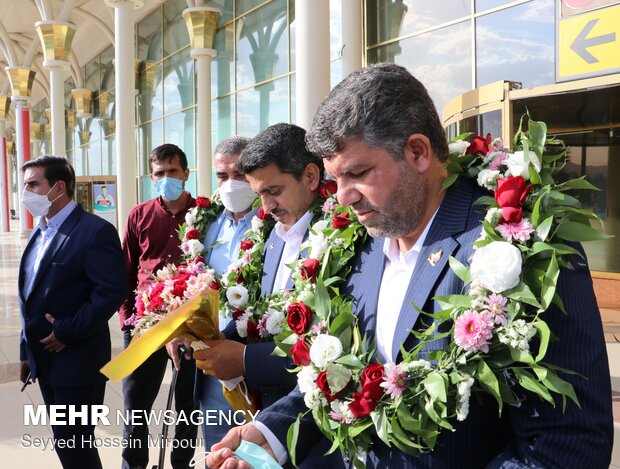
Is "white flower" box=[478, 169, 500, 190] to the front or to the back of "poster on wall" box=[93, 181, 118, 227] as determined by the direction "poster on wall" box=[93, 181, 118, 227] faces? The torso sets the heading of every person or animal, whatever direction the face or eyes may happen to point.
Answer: to the front

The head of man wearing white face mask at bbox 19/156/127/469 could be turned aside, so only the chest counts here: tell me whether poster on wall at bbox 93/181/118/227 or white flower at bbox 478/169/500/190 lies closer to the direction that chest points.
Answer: the white flower

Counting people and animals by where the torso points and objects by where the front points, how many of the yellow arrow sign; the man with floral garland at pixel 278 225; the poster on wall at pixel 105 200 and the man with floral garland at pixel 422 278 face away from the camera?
0

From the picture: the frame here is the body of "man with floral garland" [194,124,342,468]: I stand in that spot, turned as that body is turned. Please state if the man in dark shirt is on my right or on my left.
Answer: on my right

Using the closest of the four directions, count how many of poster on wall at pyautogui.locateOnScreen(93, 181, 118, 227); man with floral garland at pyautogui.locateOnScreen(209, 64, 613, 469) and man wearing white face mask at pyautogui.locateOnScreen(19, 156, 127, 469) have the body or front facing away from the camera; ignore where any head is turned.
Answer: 0

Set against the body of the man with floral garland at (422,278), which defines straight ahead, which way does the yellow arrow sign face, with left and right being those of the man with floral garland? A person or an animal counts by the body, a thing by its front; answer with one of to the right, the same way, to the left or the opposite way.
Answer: the same way

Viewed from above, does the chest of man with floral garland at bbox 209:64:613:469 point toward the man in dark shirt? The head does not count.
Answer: no

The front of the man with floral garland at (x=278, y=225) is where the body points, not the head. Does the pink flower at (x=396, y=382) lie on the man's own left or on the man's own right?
on the man's own left

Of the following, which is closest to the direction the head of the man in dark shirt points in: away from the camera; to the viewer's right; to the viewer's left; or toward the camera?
toward the camera

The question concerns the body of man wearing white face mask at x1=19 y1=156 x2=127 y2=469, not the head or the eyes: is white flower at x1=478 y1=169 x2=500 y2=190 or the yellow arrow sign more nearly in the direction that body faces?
the white flower

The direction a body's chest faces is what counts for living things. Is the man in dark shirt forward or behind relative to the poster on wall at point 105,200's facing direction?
forward

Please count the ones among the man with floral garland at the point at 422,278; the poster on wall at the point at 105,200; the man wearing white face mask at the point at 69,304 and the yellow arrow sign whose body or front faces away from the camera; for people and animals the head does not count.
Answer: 0

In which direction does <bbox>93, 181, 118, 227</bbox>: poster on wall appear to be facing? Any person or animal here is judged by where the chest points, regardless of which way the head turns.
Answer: toward the camera

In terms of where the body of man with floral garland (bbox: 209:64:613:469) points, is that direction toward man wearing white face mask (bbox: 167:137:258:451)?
no

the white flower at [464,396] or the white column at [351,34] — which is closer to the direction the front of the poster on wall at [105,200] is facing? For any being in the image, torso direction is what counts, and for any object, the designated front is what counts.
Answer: the white flower

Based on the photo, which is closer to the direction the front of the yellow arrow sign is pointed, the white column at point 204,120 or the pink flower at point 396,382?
the pink flower

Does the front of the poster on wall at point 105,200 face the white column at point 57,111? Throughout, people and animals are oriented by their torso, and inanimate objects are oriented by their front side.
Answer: no

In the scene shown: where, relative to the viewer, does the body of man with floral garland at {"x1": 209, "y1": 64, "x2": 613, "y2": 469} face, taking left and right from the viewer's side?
facing the viewer and to the left of the viewer
